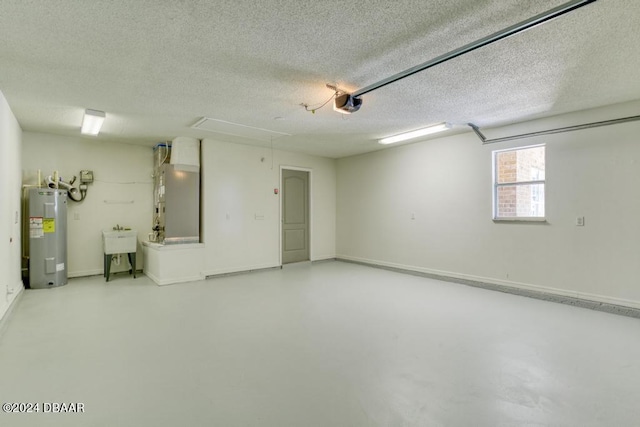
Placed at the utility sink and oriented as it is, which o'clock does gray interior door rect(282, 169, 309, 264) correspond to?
The gray interior door is roughly at 9 o'clock from the utility sink.

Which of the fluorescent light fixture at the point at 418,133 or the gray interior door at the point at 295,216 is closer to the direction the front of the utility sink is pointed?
the fluorescent light fixture

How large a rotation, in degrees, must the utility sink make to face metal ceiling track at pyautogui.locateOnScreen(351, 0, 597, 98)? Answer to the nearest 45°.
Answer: approximately 45° to its left

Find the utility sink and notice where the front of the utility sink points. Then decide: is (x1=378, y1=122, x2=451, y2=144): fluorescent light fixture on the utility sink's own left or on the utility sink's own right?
on the utility sink's own left

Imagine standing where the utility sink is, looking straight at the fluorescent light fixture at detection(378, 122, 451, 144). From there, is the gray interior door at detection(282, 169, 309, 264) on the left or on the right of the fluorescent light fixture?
left

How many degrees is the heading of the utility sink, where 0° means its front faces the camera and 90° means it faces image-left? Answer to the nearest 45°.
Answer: approximately 0°

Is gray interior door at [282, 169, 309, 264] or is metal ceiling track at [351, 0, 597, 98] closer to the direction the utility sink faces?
the metal ceiling track
